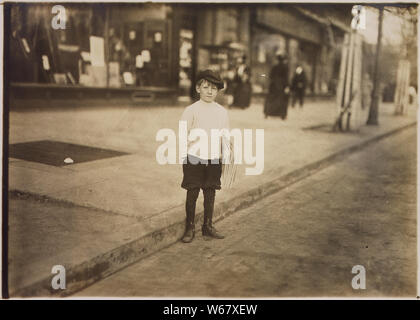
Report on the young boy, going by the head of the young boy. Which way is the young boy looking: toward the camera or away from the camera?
toward the camera

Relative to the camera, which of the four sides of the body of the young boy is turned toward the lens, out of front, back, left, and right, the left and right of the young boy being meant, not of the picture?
front

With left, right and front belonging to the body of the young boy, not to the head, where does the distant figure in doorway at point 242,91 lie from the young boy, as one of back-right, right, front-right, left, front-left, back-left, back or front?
back

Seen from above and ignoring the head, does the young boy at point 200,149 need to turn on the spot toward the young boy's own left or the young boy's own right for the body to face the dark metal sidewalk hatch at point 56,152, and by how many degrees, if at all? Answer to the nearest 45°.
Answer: approximately 135° to the young boy's own right

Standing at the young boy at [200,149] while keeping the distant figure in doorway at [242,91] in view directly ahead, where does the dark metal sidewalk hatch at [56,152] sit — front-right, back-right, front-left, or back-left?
front-left
